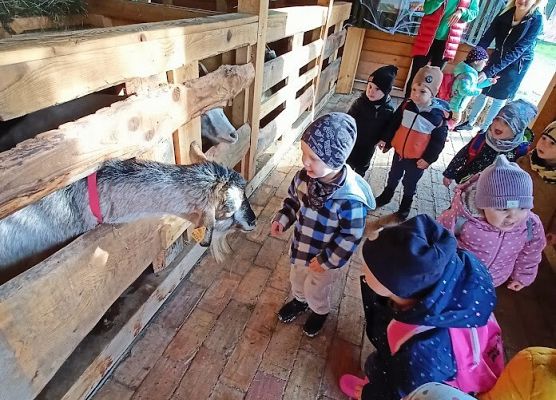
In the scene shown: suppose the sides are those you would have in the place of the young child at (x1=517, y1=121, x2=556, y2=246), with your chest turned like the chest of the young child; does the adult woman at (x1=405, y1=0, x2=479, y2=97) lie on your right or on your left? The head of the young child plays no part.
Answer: on your right

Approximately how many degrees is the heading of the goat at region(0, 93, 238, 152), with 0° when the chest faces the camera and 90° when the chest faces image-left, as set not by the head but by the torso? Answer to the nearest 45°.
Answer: approximately 270°

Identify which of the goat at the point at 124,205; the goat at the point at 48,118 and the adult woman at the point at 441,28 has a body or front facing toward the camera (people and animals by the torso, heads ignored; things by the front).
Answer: the adult woman

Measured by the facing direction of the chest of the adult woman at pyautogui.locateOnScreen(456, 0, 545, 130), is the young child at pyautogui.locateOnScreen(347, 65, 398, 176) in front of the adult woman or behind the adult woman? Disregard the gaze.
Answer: in front

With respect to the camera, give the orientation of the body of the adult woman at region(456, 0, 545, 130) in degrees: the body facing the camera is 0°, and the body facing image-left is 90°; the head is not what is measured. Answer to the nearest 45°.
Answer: approximately 45°

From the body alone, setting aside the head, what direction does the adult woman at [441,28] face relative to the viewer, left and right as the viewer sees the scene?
facing the viewer

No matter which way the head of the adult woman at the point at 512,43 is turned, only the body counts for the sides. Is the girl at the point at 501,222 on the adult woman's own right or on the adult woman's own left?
on the adult woman's own left

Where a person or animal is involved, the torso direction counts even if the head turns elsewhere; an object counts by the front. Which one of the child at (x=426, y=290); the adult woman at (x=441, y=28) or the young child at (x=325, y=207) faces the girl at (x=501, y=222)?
the adult woman

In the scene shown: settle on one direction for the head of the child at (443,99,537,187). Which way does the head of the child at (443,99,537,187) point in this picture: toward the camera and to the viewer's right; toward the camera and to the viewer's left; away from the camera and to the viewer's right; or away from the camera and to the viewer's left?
toward the camera and to the viewer's left

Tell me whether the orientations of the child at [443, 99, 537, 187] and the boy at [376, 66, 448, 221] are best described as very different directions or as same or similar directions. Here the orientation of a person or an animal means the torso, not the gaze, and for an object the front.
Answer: same or similar directions

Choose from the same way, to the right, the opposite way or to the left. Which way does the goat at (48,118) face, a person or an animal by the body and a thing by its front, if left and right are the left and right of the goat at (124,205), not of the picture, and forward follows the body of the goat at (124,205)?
the same way

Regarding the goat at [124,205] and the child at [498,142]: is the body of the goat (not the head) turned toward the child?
yes

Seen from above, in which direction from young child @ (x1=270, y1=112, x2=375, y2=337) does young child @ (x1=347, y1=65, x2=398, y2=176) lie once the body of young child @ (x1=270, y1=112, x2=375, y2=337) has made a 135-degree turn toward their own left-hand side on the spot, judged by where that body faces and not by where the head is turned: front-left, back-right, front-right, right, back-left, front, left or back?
left

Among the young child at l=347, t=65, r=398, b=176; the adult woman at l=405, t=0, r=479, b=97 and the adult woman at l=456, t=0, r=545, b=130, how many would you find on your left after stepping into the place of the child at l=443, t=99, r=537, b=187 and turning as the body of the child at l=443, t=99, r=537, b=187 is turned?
0

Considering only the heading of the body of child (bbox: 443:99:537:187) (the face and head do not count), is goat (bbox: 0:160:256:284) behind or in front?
in front

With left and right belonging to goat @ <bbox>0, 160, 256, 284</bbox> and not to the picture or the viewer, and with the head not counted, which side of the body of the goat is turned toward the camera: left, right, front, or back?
right

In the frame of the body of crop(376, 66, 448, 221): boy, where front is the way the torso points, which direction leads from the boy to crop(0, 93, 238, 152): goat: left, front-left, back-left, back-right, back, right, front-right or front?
front

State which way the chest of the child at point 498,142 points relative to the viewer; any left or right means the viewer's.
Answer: facing the viewer and to the left of the viewer

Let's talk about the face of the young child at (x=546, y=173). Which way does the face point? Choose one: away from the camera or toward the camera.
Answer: toward the camera
